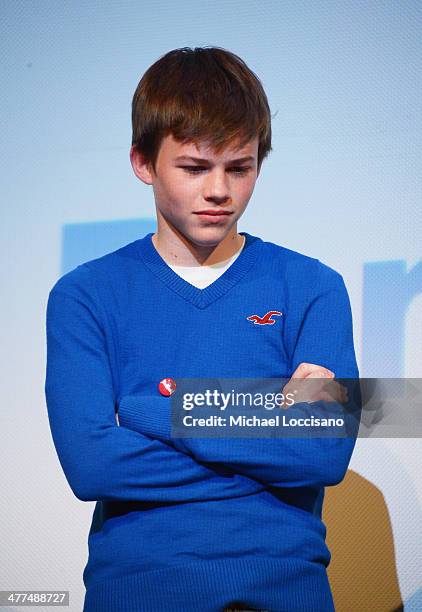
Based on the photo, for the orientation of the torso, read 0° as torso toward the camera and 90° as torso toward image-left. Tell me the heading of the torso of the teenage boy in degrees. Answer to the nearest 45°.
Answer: approximately 0°
